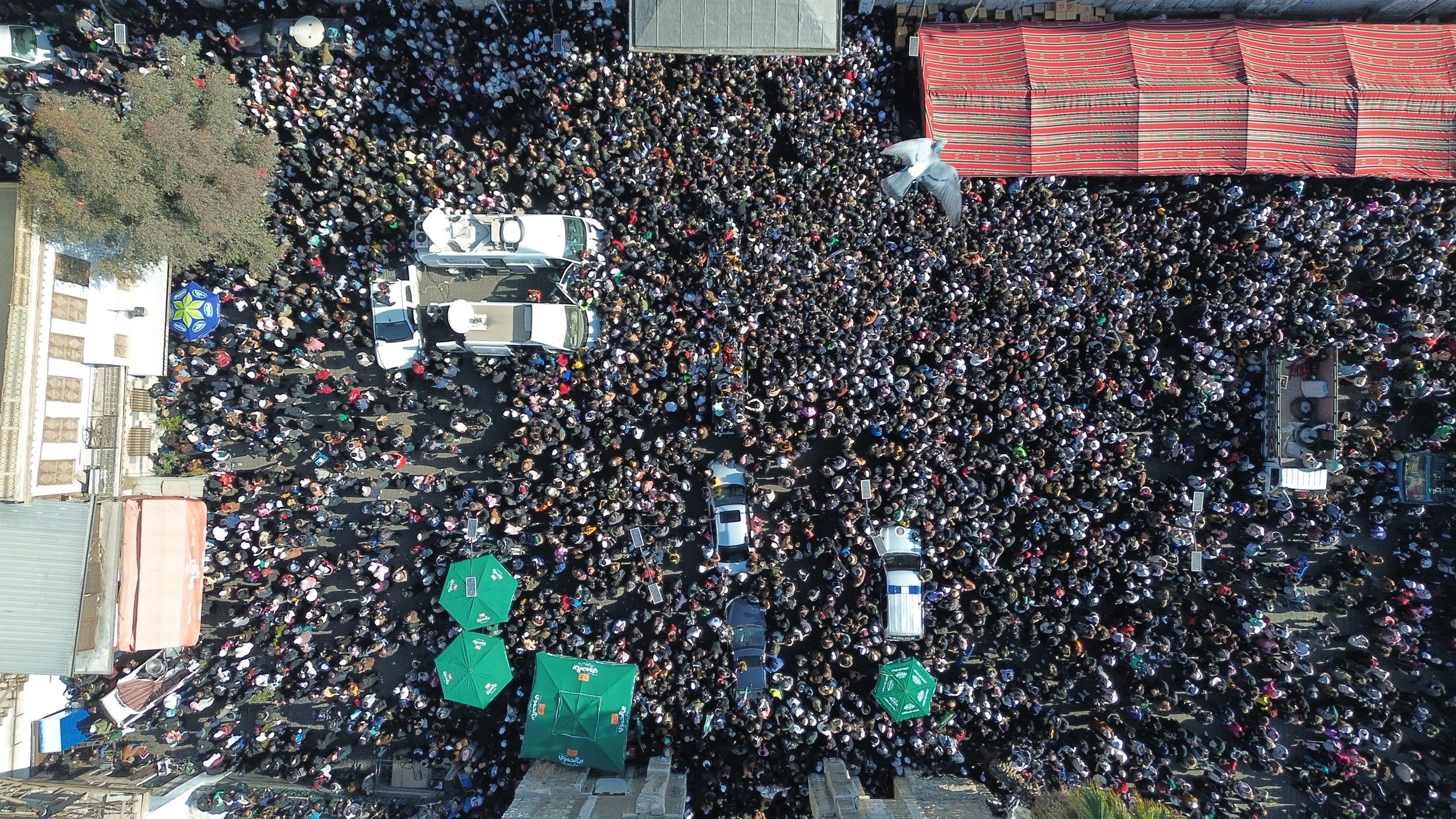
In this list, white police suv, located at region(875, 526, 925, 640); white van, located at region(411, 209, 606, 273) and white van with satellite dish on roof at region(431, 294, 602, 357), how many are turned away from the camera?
1

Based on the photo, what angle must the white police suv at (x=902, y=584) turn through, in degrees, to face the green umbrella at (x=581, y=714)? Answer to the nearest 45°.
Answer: approximately 90° to its left

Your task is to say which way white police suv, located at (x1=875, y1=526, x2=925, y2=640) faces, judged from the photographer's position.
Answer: facing away from the viewer

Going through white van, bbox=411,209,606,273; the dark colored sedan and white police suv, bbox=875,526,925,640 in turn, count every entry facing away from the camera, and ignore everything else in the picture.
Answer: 2

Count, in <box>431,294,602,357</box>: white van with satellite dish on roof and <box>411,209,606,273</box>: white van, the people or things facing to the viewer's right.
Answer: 2

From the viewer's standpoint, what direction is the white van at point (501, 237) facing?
to the viewer's right

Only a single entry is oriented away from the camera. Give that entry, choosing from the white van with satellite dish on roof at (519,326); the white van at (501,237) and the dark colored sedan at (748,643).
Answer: the dark colored sedan

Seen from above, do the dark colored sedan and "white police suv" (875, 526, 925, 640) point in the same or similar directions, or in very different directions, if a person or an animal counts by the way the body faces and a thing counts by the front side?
same or similar directions

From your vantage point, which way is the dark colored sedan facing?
away from the camera

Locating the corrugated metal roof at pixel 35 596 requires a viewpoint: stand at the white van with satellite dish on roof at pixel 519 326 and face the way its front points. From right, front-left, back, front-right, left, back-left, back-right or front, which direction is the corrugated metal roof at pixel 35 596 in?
back

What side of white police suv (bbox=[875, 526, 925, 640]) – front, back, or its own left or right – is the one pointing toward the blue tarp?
left
